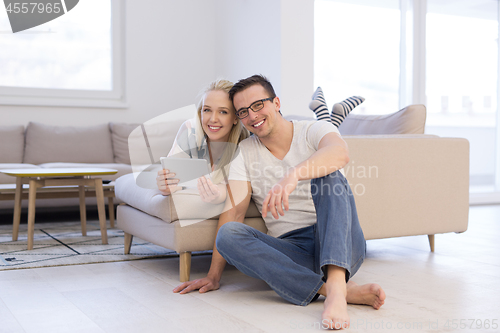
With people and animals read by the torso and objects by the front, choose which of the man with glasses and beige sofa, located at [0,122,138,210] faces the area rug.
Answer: the beige sofa

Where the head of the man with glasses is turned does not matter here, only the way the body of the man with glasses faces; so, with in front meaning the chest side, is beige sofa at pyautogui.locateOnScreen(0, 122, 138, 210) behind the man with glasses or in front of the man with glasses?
behind

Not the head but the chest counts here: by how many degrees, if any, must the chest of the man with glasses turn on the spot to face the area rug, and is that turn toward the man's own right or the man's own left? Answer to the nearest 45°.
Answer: approximately 135° to the man's own right

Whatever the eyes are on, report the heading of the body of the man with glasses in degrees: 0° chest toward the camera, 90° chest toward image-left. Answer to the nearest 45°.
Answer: approximately 0°

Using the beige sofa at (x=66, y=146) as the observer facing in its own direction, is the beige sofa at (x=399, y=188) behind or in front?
in front

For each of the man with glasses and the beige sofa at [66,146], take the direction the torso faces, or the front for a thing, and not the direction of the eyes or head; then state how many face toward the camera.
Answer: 2

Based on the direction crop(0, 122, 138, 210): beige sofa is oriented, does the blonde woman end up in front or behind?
in front

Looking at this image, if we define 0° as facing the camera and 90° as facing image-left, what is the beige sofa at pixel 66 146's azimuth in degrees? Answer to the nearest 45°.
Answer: approximately 0°

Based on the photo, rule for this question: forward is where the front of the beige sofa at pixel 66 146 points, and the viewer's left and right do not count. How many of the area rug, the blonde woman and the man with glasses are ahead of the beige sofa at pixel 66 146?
3
